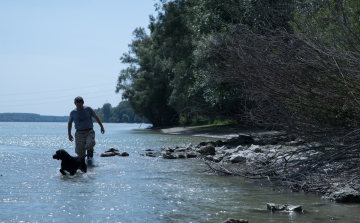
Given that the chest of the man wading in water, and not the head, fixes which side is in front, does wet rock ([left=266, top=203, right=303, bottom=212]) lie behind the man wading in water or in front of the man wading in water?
in front

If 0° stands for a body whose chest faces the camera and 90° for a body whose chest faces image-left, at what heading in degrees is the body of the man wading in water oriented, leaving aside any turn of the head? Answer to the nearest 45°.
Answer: approximately 0°

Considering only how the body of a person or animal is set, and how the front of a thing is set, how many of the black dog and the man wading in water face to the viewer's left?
1

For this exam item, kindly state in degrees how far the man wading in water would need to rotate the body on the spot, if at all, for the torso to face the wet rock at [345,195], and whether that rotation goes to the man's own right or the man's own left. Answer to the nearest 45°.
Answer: approximately 45° to the man's own left

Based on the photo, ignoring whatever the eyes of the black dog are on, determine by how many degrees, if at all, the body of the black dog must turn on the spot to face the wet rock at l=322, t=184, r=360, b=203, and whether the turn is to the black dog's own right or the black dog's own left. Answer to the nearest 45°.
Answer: approximately 135° to the black dog's own left

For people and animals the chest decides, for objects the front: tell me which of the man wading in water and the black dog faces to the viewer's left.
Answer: the black dog

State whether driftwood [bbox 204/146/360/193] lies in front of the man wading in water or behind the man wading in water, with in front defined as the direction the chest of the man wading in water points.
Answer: in front

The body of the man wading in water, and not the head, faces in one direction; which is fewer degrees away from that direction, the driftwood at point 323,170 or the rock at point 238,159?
the driftwood

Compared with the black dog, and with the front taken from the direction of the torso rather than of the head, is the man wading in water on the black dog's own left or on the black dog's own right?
on the black dog's own right

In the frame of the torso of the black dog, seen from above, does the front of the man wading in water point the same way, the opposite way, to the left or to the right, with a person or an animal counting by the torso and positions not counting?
to the left

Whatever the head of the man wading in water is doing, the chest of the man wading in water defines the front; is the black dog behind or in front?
in front

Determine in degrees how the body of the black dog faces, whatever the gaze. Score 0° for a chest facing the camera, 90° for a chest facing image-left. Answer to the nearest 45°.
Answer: approximately 90°

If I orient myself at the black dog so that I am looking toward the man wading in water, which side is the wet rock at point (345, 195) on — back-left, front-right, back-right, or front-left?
back-right
